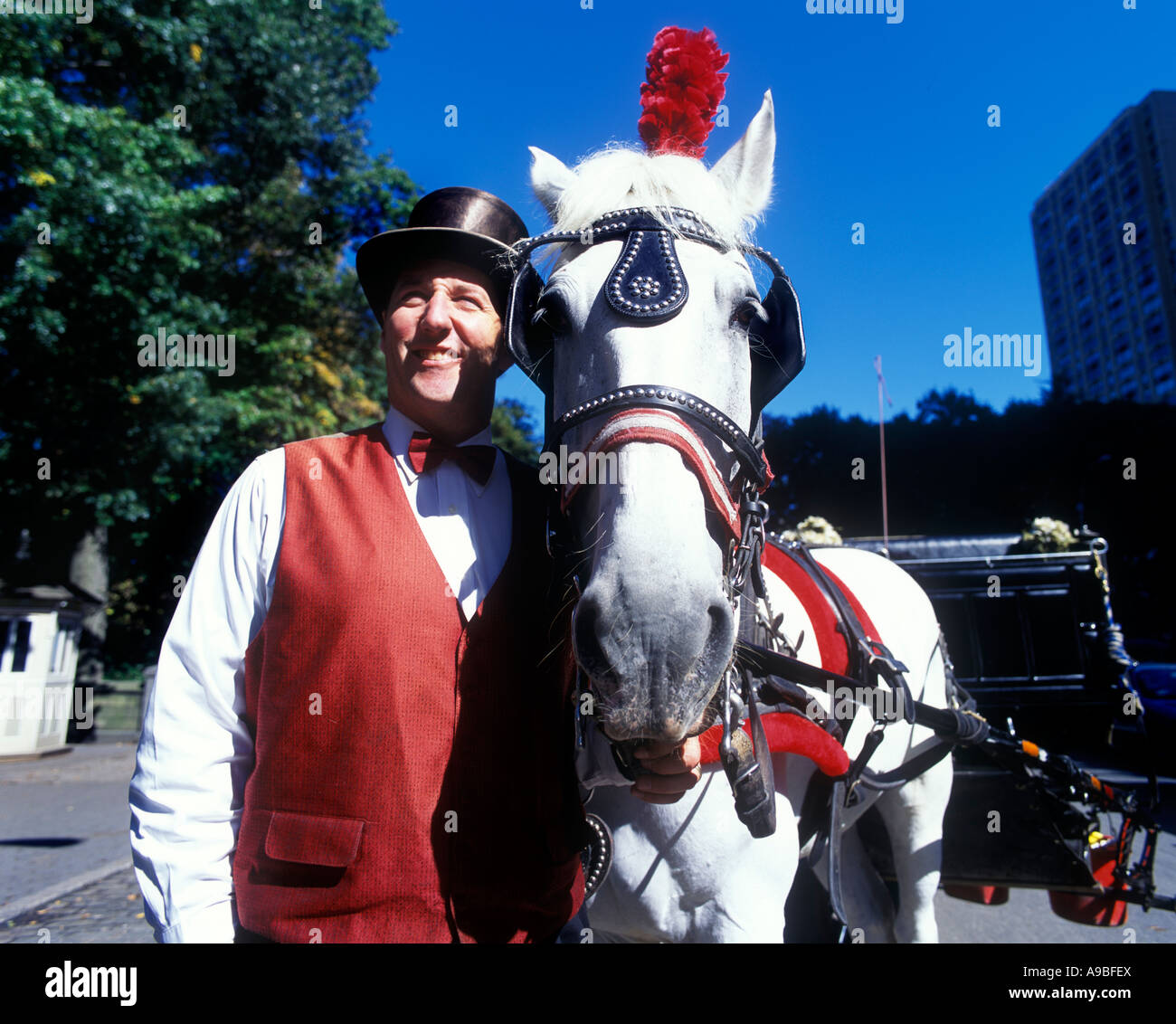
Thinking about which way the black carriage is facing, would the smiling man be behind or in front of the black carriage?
in front

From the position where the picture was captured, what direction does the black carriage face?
facing the viewer and to the left of the viewer

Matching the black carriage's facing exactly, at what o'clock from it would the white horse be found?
The white horse is roughly at 11 o'clock from the black carriage.

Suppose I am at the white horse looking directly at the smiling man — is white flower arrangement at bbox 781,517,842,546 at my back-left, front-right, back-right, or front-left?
back-right

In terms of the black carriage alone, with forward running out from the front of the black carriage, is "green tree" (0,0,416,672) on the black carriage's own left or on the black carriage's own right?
on the black carriage's own right

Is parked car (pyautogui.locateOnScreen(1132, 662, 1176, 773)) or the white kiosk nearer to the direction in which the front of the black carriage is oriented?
the white kiosk

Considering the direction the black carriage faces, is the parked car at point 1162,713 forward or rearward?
rearward

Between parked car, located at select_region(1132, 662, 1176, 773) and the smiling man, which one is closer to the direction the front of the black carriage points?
the smiling man
